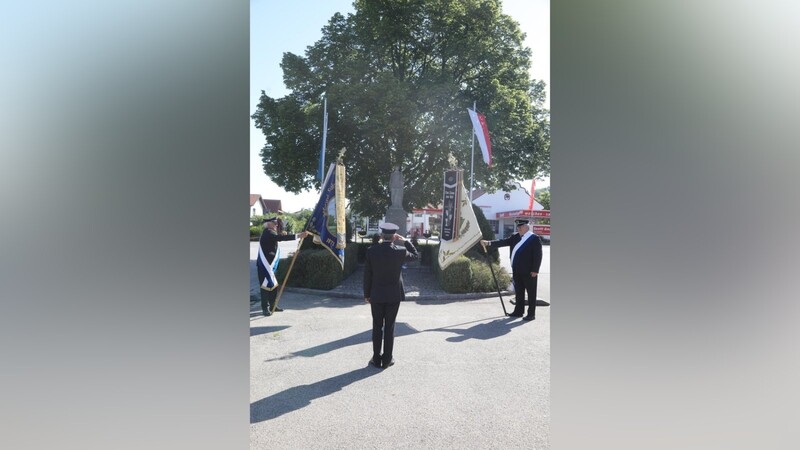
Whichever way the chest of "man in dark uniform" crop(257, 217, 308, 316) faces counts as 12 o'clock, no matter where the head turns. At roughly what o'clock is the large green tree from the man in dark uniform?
The large green tree is roughly at 10 o'clock from the man in dark uniform.

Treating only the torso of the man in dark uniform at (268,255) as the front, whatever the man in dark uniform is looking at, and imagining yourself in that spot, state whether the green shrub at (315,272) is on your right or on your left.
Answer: on your left

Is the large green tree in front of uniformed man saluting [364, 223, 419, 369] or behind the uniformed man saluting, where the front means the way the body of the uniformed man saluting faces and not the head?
in front

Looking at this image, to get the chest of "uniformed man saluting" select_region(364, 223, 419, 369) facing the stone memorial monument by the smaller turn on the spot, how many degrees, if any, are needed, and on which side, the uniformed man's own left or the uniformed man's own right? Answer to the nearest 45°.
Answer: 0° — they already face it

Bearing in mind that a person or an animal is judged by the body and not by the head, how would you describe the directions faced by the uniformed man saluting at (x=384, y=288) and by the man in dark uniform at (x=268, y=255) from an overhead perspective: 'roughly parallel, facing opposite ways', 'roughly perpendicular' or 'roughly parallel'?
roughly perpendicular

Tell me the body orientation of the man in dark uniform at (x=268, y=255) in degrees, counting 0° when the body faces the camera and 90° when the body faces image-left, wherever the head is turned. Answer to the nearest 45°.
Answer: approximately 270°

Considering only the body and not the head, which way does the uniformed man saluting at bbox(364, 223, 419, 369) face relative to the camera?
away from the camera

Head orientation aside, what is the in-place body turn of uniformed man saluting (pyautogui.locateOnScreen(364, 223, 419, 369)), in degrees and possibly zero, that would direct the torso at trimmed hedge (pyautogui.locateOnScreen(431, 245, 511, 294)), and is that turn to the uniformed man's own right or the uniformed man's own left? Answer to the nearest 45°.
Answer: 0° — they already face it

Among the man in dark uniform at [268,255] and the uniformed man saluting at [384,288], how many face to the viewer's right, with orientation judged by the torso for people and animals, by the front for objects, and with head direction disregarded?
1

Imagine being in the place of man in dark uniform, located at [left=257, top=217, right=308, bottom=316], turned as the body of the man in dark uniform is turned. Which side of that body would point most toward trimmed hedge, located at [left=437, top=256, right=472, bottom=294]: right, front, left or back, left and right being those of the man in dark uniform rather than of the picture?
front

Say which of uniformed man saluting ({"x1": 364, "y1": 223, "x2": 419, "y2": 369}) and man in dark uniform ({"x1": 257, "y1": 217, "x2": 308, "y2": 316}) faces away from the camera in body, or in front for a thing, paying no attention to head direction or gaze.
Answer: the uniformed man saluting

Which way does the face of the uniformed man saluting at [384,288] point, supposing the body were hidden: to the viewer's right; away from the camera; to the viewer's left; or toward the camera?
away from the camera

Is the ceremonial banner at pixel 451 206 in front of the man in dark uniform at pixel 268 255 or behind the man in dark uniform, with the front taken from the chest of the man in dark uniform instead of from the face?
in front
